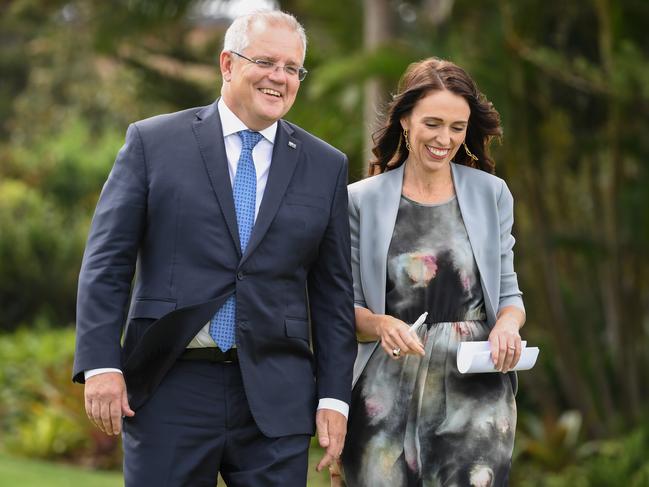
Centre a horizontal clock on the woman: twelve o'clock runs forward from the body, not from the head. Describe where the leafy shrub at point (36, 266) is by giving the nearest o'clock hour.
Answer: The leafy shrub is roughly at 5 o'clock from the woman.

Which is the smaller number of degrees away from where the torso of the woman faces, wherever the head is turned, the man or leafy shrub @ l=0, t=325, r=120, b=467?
the man

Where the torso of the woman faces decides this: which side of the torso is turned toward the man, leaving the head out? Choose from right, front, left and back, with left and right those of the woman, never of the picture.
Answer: right

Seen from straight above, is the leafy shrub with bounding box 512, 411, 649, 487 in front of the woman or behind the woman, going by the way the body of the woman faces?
behind

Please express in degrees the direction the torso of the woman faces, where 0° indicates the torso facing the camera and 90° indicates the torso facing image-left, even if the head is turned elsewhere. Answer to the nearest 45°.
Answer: approximately 0°

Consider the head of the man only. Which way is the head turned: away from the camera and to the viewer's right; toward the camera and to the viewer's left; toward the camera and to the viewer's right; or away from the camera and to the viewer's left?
toward the camera and to the viewer's right

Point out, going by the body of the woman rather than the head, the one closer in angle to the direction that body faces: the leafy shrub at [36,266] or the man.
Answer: the man
